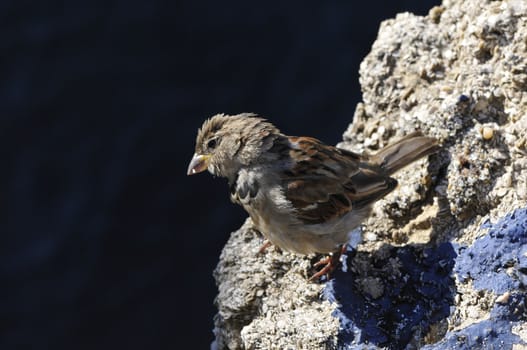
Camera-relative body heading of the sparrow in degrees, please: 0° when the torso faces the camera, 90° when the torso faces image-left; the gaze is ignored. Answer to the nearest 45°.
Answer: approximately 90°
